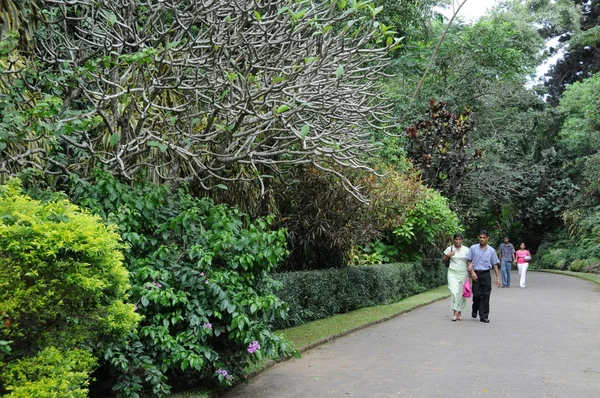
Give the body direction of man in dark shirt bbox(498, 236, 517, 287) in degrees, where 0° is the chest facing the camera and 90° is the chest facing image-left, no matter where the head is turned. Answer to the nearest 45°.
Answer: approximately 0°

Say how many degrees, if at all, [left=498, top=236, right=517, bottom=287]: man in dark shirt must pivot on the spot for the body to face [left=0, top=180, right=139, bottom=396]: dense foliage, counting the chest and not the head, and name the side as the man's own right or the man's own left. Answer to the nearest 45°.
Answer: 0° — they already face it

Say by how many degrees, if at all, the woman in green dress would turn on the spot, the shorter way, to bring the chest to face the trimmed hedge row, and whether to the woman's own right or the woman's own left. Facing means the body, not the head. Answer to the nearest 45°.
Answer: approximately 90° to the woman's own right

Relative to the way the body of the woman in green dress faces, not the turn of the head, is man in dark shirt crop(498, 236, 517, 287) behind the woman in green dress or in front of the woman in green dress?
behind

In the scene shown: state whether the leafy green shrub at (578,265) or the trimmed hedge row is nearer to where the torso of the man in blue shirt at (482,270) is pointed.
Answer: the trimmed hedge row

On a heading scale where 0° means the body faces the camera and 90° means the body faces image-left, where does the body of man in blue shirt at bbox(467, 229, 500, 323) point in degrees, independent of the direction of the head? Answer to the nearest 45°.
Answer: approximately 0°

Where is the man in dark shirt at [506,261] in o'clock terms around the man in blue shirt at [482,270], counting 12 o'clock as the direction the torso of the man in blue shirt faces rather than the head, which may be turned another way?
The man in dark shirt is roughly at 6 o'clock from the man in blue shirt.
